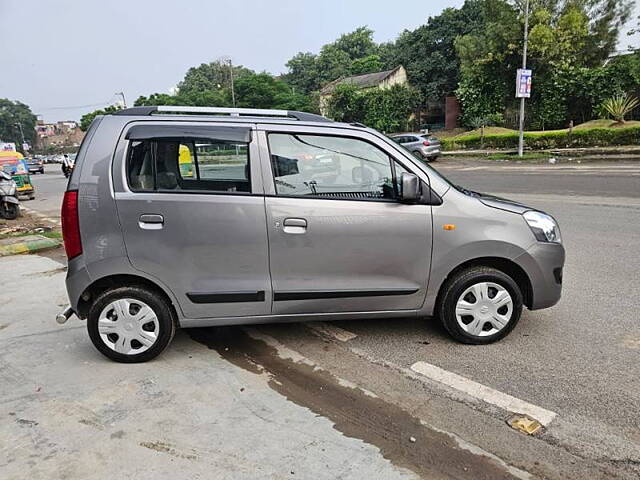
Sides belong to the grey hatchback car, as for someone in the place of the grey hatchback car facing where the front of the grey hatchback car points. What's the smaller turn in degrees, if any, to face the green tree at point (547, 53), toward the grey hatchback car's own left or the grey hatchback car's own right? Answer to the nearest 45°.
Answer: approximately 45° to the grey hatchback car's own left

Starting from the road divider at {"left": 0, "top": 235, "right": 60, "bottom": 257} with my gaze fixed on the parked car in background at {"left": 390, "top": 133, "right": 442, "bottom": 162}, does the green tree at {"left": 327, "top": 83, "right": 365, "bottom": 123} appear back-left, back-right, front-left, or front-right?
front-left

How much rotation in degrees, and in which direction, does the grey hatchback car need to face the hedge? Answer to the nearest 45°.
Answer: approximately 45° to its left

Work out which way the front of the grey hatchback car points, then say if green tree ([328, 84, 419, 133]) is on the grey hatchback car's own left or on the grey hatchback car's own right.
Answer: on the grey hatchback car's own left

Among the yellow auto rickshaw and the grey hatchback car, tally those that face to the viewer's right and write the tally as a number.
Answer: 1

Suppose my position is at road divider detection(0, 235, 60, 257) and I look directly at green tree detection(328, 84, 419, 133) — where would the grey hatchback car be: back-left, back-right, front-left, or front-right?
back-right

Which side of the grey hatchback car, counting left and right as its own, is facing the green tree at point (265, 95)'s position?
left

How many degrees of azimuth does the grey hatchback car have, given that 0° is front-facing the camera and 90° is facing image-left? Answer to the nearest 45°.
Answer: approximately 270°

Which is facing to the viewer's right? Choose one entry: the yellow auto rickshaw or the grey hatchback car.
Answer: the grey hatchback car

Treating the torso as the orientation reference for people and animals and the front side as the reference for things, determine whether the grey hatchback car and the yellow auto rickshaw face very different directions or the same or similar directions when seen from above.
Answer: very different directions

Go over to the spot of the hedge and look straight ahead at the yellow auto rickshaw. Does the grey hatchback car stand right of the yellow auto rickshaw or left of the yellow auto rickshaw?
left

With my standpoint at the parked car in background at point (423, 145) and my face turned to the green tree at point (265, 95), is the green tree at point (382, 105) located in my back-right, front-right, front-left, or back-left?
front-right

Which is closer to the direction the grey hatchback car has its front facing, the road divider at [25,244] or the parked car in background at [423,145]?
the parked car in background
